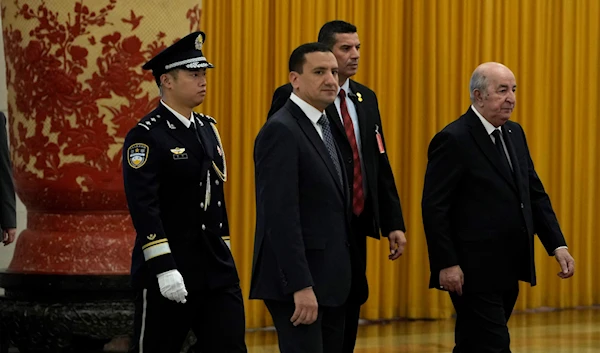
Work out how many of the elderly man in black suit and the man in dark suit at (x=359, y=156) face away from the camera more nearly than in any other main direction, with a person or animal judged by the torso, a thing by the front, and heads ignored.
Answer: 0

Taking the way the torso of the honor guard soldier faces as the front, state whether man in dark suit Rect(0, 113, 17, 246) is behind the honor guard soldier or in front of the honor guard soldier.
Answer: behind

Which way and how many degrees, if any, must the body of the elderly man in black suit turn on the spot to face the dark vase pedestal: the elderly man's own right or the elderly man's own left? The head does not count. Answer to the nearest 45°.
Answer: approximately 135° to the elderly man's own right

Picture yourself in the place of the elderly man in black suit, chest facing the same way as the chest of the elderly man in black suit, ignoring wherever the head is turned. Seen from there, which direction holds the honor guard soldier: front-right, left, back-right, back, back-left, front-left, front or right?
right

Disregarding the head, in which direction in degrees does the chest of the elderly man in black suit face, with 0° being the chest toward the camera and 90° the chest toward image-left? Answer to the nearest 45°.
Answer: approximately 315°

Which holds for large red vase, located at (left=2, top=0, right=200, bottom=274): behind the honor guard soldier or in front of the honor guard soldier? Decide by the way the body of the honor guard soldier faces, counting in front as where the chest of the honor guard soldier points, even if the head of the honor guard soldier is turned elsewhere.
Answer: behind

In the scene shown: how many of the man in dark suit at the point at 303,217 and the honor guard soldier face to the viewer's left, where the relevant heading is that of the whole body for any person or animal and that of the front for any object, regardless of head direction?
0

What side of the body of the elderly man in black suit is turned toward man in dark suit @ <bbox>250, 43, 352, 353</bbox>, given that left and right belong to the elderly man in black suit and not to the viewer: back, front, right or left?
right
